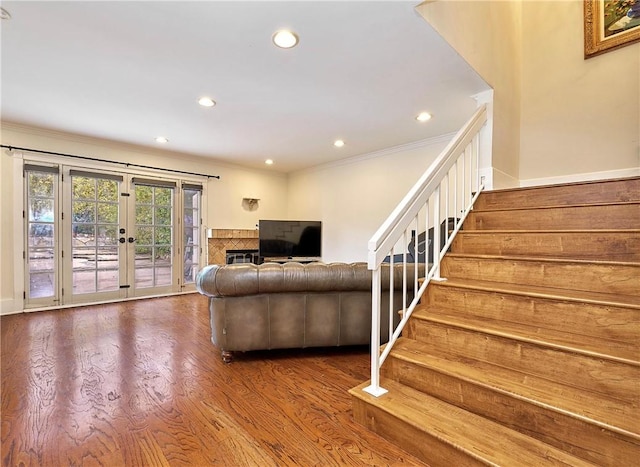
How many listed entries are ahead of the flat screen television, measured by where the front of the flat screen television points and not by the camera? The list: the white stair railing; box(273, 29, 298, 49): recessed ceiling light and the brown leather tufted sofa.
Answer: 3

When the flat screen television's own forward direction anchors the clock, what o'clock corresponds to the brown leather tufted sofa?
The brown leather tufted sofa is roughly at 12 o'clock from the flat screen television.

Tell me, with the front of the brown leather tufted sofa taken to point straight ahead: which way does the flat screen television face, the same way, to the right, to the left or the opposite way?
the opposite way

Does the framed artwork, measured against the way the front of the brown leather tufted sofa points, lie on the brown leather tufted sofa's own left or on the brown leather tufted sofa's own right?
on the brown leather tufted sofa's own right

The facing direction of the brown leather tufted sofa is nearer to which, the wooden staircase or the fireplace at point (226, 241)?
the fireplace

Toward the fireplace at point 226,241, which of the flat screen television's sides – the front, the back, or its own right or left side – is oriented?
right

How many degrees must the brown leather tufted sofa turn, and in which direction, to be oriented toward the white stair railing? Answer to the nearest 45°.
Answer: approximately 135° to its right

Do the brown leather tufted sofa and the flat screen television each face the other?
yes

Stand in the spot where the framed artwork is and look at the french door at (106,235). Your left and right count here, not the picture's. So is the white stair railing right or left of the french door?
left

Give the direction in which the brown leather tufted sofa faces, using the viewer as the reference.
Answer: facing away from the viewer
